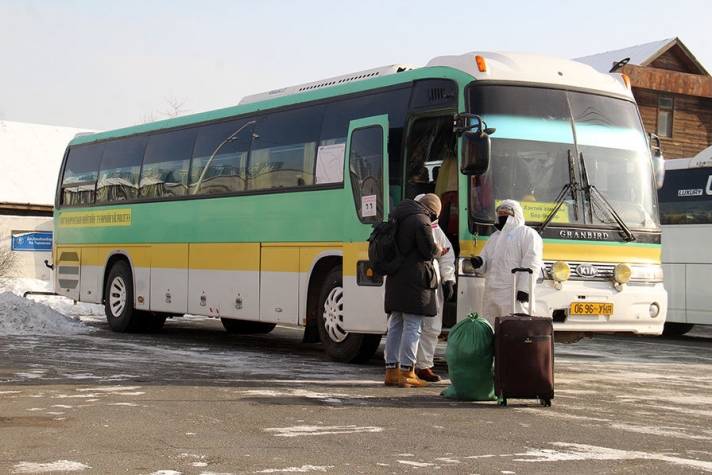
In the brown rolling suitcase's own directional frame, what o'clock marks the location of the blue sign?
The blue sign is roughly at 5 o'clock from the brown rolling suitcase.

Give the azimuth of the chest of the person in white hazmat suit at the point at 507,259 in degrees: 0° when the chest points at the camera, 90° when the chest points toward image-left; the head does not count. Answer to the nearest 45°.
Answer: approximately 45°

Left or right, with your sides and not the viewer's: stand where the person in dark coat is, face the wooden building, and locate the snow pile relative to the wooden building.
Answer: left

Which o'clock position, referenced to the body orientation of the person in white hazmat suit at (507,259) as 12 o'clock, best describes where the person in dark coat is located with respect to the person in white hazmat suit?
The person in dark coat is roughly at 1 o'clock from the person in white hazmat suit.

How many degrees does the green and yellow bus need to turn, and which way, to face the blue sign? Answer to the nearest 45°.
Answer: approximately 180°

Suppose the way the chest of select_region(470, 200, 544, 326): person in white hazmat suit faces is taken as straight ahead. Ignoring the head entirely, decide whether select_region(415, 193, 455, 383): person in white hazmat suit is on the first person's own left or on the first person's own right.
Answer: on the first person's own right

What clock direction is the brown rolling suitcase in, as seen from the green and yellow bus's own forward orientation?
The brown rolling suitcase is roughly at 1 o'clock from the green and yellow bus.

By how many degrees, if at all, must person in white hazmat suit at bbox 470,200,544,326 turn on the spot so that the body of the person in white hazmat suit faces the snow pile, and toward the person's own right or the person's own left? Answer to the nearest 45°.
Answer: approximately 90° to the person's own right

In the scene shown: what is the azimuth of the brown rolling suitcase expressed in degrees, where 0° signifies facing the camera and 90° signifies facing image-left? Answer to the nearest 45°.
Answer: approximately 0°

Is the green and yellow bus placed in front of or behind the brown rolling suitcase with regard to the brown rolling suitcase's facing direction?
behind
